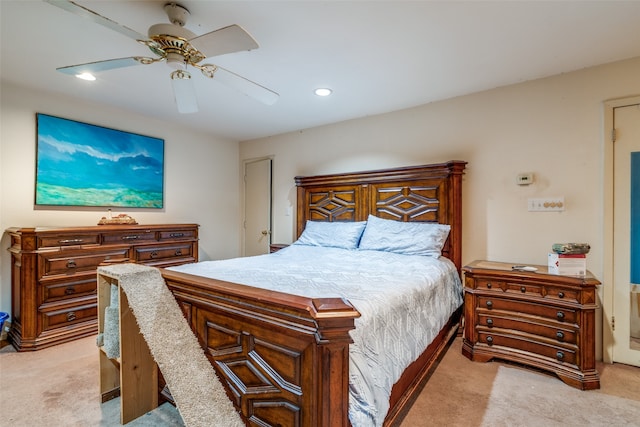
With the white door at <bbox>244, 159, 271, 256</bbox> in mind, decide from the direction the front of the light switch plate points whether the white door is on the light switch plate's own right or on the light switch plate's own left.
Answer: on the light switch plate's own right

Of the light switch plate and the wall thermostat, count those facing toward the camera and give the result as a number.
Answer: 2

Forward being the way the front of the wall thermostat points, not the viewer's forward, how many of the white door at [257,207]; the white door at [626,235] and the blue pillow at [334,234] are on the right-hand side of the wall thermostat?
2

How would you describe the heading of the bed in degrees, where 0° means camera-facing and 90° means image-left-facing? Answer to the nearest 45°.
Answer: approximately 45°

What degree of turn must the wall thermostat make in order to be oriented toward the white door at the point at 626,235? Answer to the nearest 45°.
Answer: approximately 90° to its left

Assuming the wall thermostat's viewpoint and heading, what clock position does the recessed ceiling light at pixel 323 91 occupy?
The recessed ceiling light is roughly at 2 o'clock from the wall thermostat.

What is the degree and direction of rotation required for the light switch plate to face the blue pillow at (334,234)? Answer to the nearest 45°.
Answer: approximately 90° to its right

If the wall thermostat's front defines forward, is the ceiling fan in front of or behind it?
in front
